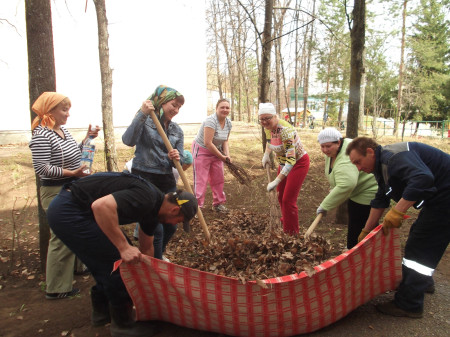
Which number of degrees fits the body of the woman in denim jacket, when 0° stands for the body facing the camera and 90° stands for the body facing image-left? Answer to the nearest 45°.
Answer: approximately 315°

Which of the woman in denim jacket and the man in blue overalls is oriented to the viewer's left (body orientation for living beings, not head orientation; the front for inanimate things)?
the man in blue overalls

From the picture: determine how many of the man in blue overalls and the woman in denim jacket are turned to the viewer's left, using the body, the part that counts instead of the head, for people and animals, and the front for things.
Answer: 1

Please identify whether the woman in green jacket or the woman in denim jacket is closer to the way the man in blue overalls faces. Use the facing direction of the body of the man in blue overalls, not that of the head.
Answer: the woman in denim jacket

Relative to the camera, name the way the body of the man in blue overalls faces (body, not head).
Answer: to the viewer's left

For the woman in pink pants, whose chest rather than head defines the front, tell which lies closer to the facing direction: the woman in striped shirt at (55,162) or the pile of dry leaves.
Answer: the pile of dry leaves

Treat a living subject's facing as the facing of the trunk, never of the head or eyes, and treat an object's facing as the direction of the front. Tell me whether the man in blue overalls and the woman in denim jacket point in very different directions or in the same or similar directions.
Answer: very different directions
